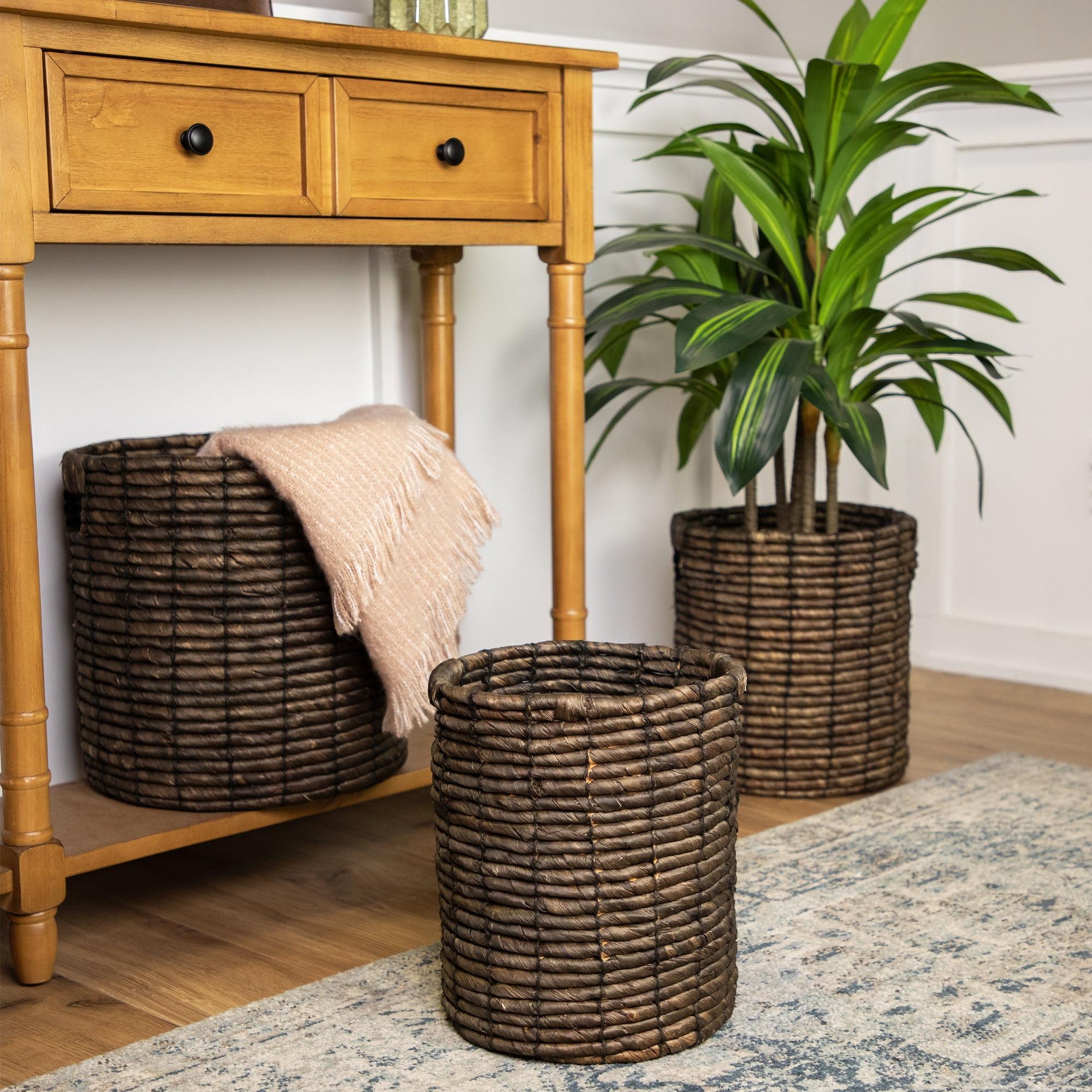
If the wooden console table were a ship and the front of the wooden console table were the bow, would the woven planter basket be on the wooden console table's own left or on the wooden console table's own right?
on the wooden console table's own left

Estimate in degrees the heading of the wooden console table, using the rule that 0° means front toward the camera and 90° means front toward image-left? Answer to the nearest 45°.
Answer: approximately 315°

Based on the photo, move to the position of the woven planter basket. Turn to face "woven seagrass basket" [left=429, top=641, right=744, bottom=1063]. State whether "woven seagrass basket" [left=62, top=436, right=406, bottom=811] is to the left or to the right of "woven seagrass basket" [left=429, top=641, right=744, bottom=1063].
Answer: right

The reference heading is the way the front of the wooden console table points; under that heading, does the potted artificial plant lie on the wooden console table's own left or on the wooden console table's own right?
on the wooden console table's own left
